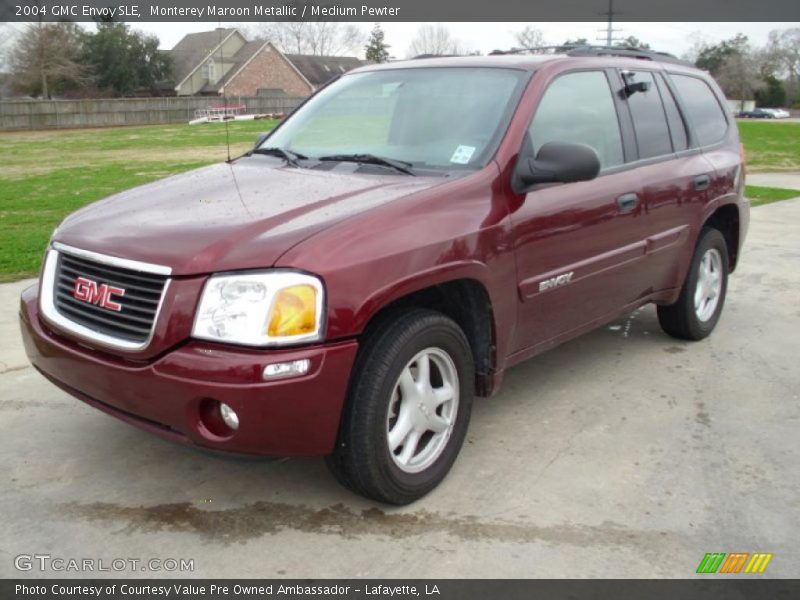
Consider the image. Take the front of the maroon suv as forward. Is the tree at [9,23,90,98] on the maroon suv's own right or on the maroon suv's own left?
on the maroon suv's own right

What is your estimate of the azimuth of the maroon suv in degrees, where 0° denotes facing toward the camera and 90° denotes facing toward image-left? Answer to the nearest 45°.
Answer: approximately 45°

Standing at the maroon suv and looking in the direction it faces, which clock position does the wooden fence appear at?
The wooden fence is roughly at 4 o'clock from the maroon suv.

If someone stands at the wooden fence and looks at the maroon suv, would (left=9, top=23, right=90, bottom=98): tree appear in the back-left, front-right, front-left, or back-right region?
back-right
